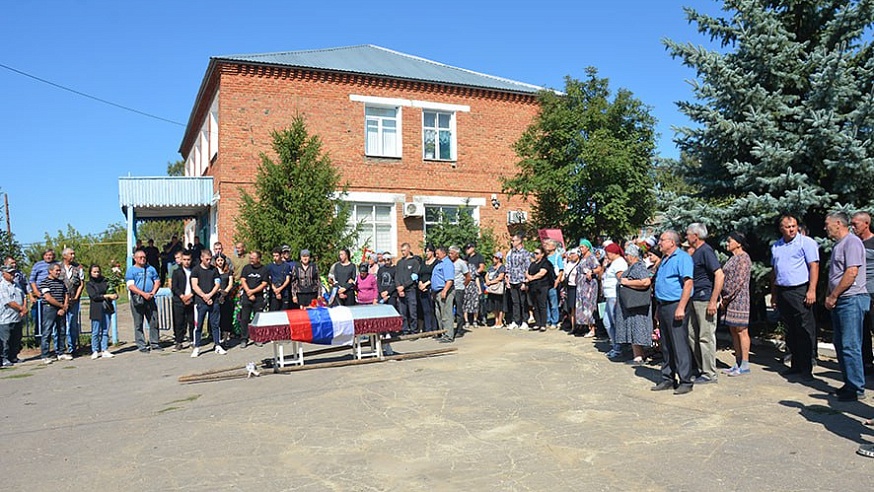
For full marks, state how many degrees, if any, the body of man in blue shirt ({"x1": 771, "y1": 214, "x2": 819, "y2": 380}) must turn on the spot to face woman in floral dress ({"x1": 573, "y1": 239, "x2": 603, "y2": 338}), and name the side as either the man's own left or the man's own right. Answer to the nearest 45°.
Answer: approximately 90° to the man's own right

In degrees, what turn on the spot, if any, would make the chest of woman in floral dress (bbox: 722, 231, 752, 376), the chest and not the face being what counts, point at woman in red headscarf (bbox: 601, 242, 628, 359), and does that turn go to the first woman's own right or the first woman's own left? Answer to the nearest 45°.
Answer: approximately 45° to the first woman's own right

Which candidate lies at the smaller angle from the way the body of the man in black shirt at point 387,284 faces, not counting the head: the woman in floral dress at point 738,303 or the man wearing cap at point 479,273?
the woman in floral dress

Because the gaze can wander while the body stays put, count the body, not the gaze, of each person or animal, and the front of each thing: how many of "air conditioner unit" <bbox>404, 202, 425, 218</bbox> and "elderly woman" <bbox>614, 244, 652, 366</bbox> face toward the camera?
1

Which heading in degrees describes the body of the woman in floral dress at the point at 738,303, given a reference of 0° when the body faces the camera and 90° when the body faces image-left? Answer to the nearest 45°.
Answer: approximately 90°

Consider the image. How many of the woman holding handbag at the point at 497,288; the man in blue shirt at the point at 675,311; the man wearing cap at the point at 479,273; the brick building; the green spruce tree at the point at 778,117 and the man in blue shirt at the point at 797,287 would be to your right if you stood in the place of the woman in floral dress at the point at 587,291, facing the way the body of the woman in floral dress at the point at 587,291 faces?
3

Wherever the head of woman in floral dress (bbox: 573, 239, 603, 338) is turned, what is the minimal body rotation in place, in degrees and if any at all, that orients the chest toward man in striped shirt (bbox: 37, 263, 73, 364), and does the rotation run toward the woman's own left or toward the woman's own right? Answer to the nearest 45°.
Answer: approximately 45° to the woman's own right

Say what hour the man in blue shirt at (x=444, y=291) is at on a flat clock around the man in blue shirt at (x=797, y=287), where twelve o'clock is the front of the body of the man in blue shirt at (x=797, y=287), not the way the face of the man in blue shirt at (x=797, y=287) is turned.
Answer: the man in blue shirt at (x=444, y=291) is roughly at 2 o'clock from the man in blue shirt at (x=797, y=287).

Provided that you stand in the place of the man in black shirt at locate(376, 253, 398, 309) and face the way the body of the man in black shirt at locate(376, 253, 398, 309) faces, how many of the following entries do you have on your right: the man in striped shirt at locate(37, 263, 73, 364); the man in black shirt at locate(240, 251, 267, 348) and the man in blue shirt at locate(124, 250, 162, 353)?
3

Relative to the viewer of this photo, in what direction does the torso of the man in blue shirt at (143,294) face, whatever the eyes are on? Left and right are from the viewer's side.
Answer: facing the viewer and to the right of the viewer
